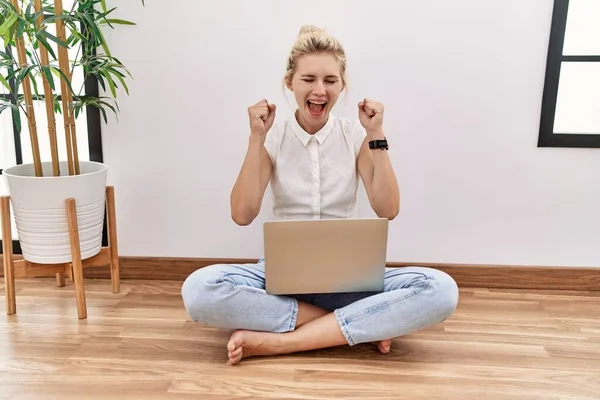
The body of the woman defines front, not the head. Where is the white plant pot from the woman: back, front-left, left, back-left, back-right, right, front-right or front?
right

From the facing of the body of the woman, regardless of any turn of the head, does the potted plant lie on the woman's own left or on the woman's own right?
on the woman's own right

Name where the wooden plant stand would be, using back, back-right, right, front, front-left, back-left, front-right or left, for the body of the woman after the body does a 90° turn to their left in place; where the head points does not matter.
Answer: back

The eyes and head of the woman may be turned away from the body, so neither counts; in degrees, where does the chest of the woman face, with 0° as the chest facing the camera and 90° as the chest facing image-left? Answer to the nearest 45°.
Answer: approximately 0°
